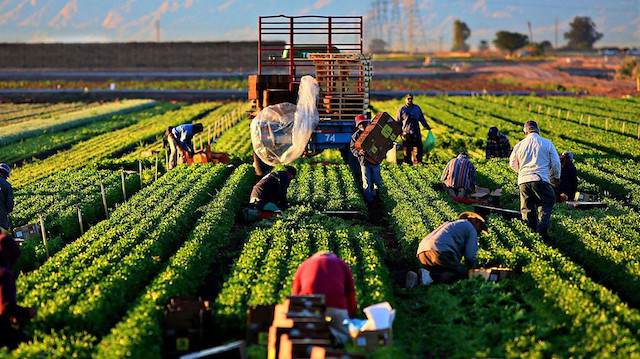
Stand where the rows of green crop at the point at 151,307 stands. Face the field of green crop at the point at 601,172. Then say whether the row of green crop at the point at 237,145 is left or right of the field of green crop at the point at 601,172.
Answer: left

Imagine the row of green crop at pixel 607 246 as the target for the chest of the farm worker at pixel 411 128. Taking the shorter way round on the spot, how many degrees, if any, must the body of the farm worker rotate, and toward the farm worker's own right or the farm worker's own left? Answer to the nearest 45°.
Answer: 0° — they already face it

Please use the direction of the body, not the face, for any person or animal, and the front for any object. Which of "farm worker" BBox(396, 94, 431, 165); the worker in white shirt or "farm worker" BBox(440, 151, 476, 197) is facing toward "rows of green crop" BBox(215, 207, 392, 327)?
"farm worker" BBox(396, 94, 431, 165)

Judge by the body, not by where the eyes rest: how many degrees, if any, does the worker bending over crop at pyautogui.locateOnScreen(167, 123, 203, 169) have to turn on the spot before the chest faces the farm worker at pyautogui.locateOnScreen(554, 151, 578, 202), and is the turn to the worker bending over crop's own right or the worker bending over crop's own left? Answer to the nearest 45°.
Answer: approximately 45° to the worker bending over crop's own right

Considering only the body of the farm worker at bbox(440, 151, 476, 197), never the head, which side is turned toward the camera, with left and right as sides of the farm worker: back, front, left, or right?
back

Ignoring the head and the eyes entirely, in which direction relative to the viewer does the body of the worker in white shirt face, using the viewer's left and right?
facing away from the viewer

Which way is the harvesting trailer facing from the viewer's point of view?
away from the camera

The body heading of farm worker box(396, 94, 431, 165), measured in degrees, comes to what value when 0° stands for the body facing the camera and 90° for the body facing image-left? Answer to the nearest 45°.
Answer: approximately 0°

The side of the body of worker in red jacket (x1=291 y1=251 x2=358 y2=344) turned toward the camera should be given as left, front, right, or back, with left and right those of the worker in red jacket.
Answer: back

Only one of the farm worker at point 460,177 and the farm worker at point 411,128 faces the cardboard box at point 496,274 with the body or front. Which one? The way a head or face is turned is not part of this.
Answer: the farm worker at point 411,128

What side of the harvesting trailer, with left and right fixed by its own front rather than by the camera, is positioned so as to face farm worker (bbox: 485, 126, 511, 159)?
right

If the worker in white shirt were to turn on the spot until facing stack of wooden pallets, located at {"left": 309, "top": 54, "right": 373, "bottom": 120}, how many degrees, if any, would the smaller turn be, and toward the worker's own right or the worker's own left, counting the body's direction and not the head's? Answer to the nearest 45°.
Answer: approximately 45° to the worker's own left

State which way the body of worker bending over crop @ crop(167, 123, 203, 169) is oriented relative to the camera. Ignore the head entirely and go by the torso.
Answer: to the viewer's right

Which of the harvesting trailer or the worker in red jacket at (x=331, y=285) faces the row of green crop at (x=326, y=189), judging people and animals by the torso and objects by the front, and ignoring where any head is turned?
the worker in red jacket
